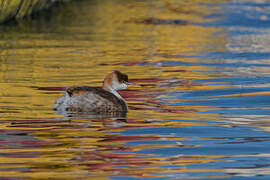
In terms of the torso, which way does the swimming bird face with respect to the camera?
to the viewer's right
